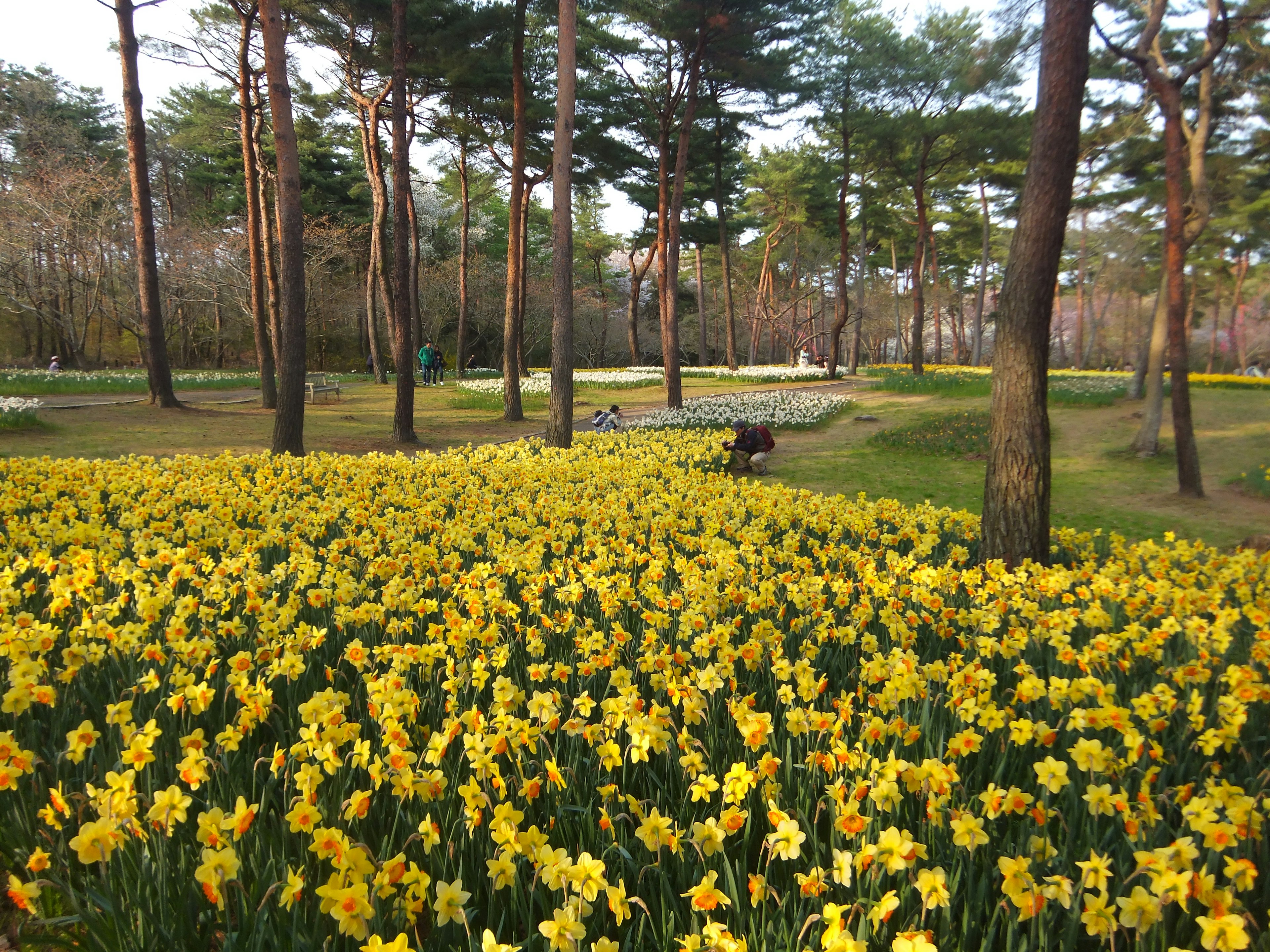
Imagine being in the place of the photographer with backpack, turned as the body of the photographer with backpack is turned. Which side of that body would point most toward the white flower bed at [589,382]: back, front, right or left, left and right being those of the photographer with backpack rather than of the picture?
right

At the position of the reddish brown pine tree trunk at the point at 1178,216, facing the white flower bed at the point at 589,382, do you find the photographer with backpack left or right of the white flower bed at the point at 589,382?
left

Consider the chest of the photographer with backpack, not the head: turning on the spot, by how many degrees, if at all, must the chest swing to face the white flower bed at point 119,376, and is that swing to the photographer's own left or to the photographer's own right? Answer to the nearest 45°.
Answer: approximately 45° to the photographer's own right

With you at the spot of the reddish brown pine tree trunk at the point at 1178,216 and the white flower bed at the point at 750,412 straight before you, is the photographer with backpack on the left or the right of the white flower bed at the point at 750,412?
left

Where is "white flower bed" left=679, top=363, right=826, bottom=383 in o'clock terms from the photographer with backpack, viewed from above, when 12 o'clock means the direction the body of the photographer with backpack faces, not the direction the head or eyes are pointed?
The white flower bed is roughly at 3 o'clock from the photographer with backpack.

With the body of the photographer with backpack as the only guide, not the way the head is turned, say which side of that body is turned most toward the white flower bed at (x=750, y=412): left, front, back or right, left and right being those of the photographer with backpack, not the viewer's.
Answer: right

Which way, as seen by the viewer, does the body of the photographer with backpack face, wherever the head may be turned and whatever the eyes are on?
to the viewer's left

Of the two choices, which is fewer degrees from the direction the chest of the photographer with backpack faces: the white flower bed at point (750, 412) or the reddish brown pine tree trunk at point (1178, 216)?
the white flower bed
